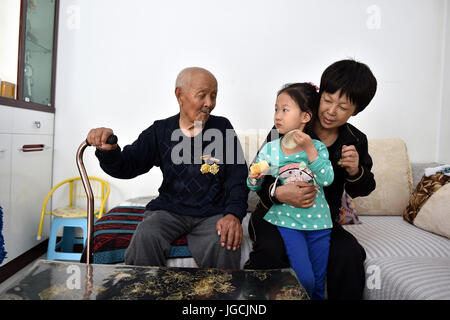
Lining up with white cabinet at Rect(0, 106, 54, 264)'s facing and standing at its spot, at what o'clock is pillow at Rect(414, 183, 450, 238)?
The pillow is roughly at 12 o'clock from the white cabinet.

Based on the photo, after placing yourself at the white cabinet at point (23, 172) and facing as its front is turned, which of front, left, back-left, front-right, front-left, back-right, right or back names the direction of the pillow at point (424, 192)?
front

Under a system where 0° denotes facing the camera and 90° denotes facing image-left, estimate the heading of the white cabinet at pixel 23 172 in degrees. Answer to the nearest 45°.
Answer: approximately 315°

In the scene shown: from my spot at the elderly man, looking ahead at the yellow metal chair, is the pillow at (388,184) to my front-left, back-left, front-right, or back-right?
back-right

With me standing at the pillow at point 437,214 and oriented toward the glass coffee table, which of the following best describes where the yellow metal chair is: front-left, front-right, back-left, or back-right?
front-right

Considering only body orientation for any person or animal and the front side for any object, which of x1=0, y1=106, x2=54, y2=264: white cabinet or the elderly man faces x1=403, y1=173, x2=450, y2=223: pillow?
the white cabinet

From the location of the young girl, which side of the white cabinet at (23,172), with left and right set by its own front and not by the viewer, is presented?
front

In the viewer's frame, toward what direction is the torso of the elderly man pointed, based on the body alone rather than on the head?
toward the camera

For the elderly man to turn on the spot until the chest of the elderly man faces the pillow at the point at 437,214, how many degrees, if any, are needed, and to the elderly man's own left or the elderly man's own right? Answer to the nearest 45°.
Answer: approximately 90° to the elderly man's own left

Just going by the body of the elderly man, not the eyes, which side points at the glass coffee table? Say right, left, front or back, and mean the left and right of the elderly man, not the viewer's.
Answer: front

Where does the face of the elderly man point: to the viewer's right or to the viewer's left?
to the viewer's right

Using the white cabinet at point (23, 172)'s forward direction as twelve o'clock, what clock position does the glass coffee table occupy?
The glass coffee table is roughly at 1 o'clock from the white cabinet.

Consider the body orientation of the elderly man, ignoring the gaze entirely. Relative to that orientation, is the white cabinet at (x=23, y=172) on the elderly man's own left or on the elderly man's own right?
on the elderly man's own right

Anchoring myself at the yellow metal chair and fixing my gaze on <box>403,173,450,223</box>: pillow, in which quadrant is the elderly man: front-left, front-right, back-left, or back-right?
front-right

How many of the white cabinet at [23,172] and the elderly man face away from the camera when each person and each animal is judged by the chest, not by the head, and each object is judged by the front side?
0

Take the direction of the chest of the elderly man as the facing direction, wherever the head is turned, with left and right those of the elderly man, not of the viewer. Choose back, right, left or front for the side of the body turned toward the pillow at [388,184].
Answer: left
